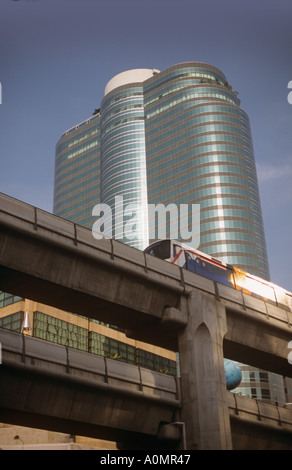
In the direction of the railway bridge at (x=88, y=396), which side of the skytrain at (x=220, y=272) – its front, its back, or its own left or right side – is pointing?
front
